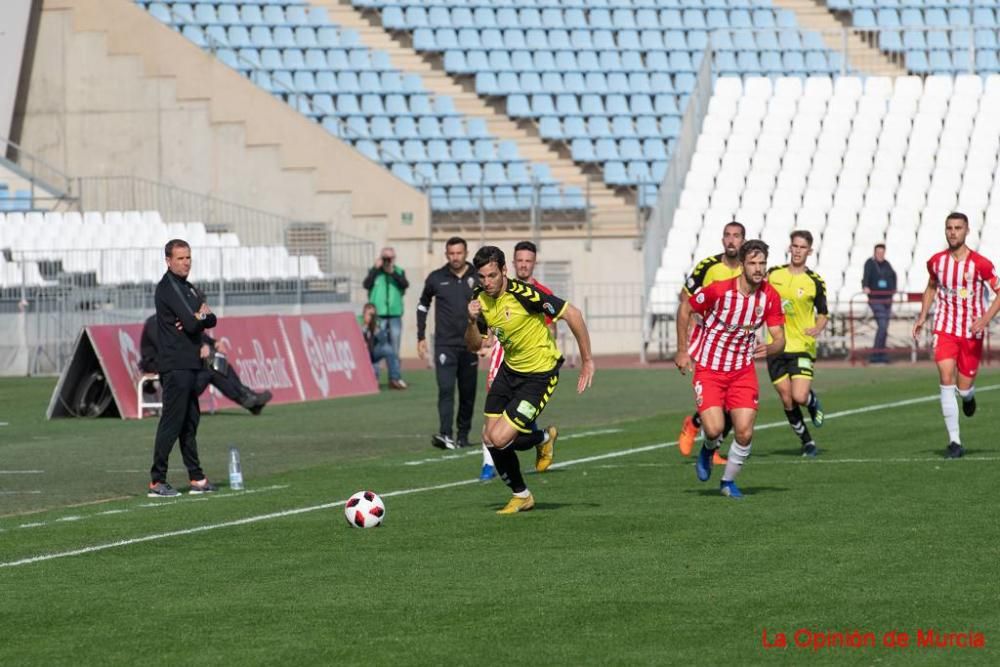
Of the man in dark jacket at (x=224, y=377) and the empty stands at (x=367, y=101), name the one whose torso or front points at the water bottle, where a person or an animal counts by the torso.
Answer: the empty stands

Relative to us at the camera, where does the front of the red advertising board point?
facing the viewer and to the right of the viewer

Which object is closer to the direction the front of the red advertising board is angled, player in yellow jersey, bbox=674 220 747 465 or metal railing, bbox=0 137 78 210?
the player in yellow jersey

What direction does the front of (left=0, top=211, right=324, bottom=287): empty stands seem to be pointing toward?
toward the camera

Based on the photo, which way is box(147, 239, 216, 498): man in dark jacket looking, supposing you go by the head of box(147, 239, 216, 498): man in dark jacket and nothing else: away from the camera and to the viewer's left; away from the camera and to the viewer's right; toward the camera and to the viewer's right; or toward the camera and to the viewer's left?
toward the camera and to the viewer's right

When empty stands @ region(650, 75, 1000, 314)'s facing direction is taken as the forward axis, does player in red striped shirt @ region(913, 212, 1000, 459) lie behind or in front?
in front

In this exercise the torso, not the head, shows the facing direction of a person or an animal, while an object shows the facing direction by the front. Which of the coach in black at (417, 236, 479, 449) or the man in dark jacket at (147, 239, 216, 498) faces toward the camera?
the coach in black

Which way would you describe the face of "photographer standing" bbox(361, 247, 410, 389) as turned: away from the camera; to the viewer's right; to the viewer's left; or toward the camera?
toward the camera

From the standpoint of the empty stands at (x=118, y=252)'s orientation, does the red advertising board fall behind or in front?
in front

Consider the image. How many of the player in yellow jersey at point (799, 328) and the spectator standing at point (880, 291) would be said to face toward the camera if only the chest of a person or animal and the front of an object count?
2

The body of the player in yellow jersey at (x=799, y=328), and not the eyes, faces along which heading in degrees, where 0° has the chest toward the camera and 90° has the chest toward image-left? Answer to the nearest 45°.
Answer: approximately 0°

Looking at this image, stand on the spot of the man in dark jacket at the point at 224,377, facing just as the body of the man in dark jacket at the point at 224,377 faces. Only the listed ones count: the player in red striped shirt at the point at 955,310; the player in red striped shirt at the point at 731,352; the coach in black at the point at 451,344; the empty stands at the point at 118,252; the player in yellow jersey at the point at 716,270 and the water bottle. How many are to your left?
1

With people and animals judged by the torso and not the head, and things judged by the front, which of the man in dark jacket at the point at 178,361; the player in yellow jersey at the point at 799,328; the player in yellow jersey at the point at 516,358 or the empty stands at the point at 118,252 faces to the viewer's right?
the man in dark jacket

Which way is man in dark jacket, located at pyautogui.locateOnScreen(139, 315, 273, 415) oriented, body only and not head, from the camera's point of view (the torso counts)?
to the viewer's right

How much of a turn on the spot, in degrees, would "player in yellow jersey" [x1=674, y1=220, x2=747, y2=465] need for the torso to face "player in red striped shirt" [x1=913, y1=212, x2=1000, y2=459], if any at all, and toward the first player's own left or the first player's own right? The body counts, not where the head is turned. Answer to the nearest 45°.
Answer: approximately 135° to the first player's own left

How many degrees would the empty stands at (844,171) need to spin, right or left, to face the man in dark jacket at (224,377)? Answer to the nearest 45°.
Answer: approximately 45° to its right

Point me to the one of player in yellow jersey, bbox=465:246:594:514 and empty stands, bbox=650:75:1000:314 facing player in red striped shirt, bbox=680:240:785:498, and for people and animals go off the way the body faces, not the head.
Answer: the empty stands
